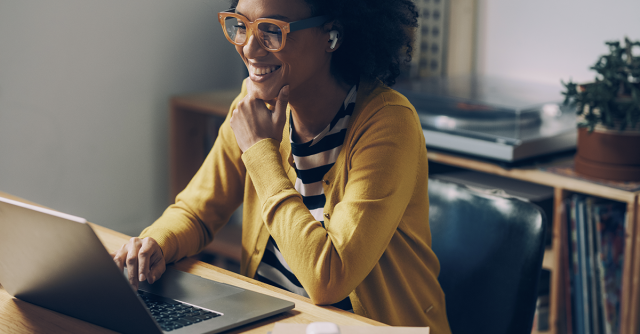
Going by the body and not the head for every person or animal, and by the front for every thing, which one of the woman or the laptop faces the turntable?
the laptop

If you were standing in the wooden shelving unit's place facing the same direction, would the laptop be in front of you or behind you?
in front

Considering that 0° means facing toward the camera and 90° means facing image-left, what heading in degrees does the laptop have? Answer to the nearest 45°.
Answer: approximately 225°

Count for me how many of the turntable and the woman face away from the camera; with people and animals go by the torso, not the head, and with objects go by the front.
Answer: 0

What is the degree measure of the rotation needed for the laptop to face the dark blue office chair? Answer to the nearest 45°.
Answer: approximately 45° to its right

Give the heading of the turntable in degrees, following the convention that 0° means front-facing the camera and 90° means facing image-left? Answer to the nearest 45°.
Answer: approximately 45°

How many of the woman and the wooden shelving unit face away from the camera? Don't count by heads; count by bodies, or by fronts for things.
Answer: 0

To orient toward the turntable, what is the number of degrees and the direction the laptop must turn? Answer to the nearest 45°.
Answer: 0° — it already faces it

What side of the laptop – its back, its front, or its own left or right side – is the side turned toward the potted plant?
front

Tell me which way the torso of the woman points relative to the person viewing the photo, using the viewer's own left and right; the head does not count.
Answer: facing the viewer and to the left of the viewer

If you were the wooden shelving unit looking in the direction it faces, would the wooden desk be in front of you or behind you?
in front

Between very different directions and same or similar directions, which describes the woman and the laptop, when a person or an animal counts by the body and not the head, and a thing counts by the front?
very different directions
